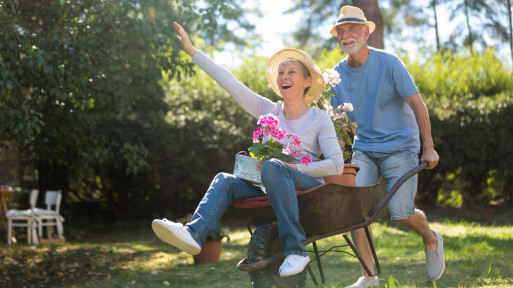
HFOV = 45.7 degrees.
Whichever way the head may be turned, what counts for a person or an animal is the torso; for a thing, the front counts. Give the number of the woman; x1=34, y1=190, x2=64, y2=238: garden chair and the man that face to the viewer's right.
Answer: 0

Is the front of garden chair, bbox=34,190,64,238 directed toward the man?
no

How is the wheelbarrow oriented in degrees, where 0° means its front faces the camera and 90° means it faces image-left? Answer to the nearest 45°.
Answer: approximately 45°

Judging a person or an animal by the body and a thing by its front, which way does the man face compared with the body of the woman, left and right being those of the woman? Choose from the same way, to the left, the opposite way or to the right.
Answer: the same way

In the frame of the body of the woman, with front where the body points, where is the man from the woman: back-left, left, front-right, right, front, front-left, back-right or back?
back

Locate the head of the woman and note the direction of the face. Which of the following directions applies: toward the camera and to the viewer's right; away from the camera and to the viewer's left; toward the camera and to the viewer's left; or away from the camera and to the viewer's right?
toward the camera and to the viewer's left

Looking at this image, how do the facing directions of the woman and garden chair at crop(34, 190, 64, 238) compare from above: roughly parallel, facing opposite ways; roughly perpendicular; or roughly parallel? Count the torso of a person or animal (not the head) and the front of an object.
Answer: roughly parallel

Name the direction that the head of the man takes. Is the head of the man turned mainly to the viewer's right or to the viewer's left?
to the viewer's left

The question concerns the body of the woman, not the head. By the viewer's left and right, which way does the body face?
facing the viewer and to the left of the viewer

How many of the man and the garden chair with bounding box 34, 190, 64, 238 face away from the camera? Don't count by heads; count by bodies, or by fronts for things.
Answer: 0
